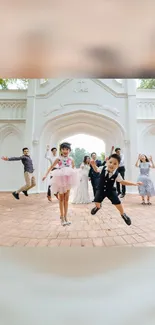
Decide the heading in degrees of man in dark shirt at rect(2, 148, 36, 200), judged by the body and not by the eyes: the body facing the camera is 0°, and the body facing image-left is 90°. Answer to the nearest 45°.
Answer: approximately 315°

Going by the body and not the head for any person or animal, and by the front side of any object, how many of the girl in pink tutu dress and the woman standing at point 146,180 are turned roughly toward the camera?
2

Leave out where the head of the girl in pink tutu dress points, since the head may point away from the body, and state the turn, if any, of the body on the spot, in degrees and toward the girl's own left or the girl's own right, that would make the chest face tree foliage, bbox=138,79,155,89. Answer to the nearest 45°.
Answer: approximately 135° to the girl's own left

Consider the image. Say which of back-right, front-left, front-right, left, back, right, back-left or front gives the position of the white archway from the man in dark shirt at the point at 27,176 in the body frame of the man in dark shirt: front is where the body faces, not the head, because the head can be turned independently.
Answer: left

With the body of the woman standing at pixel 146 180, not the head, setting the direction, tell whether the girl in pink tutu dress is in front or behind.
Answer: in front

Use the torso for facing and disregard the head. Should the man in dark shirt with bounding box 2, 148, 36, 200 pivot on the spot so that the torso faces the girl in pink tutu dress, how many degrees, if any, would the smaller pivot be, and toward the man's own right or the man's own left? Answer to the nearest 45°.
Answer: approximately 45° to the man's own right
